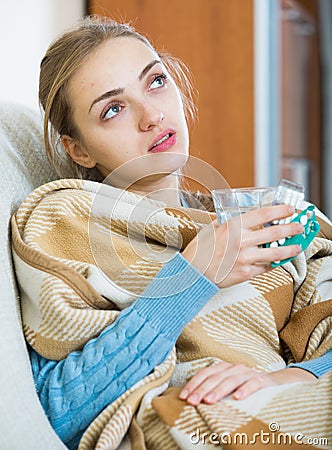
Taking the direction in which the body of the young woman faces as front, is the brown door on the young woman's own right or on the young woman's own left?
on the young woman's own left

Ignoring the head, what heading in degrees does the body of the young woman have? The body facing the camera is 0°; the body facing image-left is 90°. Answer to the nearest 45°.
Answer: approximately 315°
